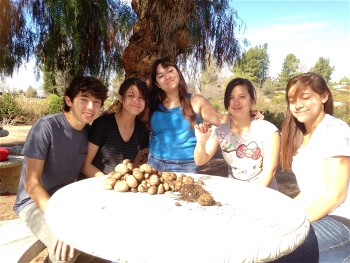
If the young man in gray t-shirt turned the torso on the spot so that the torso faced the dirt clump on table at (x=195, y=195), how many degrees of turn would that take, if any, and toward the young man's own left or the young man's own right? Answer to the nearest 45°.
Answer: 0° — they already face it

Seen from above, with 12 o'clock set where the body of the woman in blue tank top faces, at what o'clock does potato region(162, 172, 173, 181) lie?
The potato is roughly at 12 o'clock from the woman in blue tank top.

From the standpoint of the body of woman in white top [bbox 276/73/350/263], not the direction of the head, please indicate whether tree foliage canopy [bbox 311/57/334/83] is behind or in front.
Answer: behind

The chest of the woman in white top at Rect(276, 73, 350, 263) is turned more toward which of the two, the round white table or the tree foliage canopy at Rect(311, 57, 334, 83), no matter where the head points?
the round white table

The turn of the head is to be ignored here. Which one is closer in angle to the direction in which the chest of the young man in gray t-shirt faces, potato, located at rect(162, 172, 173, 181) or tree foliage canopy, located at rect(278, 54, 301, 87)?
the potato

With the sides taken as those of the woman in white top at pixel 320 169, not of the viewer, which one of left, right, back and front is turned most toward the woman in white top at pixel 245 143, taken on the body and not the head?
right

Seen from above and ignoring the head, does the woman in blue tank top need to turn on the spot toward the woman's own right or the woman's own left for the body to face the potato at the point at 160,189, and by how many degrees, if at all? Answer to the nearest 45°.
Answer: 0° — they already face it

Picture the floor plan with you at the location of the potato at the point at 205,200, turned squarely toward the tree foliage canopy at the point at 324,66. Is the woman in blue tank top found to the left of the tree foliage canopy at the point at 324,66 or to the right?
left

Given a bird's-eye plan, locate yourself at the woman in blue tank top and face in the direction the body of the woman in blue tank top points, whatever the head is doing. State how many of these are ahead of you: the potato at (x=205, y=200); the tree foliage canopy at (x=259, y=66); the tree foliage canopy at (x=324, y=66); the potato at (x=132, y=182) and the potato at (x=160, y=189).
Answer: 3
